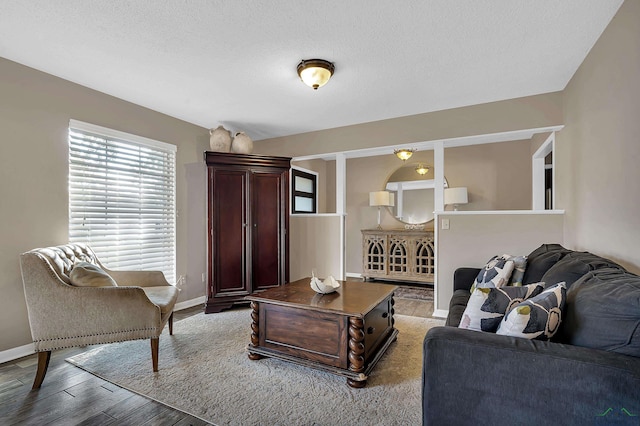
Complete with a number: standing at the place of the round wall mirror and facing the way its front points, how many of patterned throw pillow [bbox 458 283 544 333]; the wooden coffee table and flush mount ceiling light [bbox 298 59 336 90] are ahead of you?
3

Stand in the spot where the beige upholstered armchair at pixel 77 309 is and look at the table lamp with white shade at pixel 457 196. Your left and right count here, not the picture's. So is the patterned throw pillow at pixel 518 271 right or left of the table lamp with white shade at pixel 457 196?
right

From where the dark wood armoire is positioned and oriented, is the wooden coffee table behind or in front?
in front

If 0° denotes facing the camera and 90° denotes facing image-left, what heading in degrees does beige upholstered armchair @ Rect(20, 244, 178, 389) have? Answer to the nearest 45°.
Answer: approximately 270°

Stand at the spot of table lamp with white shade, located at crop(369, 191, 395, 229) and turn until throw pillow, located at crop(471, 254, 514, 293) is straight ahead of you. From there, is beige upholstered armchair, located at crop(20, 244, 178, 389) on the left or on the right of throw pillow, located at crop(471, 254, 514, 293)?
right

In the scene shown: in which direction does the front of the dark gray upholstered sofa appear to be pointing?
to the viewer's left

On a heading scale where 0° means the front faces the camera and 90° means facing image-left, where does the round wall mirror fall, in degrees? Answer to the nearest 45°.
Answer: approximately 0°
